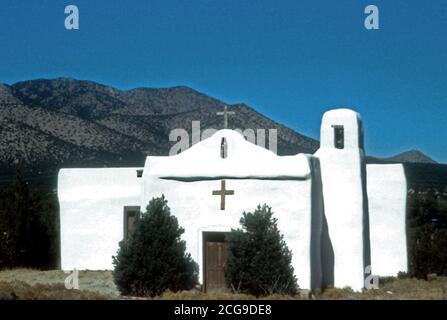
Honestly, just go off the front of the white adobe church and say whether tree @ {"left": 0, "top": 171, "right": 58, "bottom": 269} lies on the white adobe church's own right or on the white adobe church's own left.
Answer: on the white adobe church's own right

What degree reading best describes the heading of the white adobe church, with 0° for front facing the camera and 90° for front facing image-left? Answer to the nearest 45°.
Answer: approximately 0°
